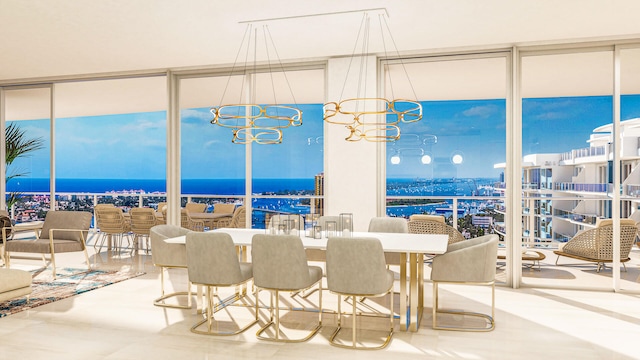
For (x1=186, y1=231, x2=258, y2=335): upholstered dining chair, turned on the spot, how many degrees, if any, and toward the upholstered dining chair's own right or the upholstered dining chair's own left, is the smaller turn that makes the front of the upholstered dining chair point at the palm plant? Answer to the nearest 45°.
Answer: approximately 90° to the upholstered dining chair's own left

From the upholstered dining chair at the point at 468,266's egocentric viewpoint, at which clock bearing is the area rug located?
The area rug is roughly at 12 o'clock from the upholstered dining chair.

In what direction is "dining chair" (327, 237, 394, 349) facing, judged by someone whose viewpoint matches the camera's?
facing away from the viewer and to the right of the viewer

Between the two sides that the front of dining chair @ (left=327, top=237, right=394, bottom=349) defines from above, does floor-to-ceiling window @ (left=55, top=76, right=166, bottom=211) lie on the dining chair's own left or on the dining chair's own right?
on the dining chair's own left

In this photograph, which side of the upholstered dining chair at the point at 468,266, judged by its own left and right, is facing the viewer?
left

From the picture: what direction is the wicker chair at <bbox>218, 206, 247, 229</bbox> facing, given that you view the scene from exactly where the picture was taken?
facing to the left of the viewer
